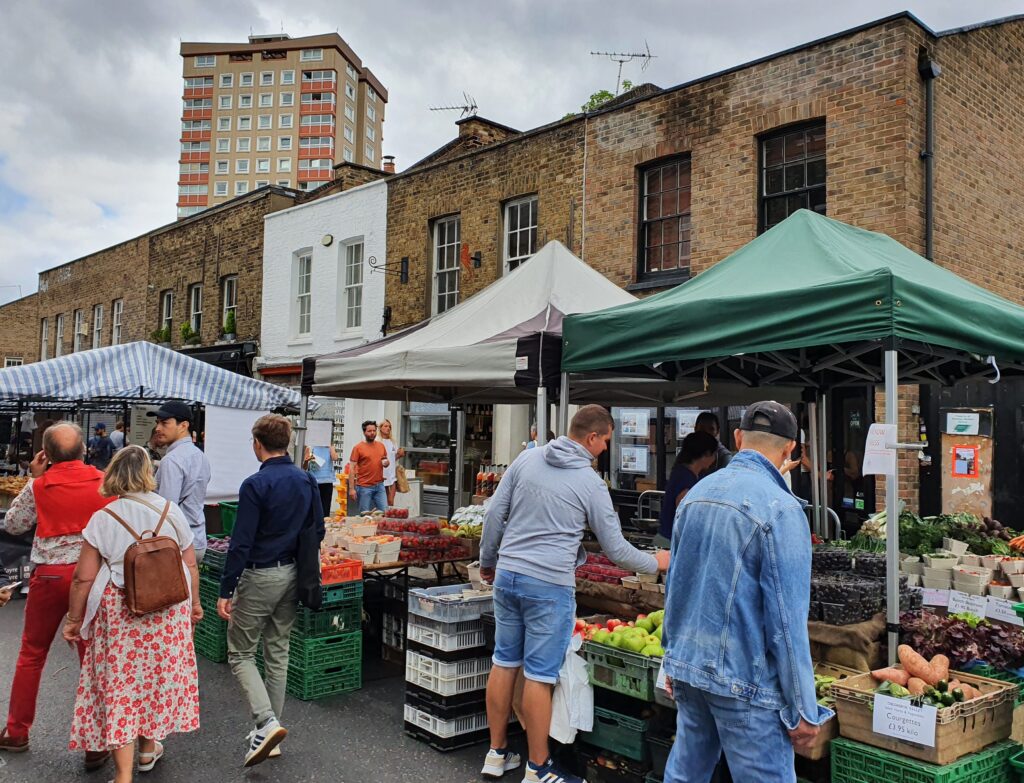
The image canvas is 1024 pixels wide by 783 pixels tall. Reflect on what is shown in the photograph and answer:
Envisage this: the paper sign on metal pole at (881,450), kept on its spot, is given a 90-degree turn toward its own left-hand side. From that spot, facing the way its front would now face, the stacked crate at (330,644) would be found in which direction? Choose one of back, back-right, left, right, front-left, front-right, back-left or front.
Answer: back

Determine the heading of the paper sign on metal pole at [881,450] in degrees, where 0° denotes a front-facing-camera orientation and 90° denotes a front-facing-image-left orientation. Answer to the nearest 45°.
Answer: approximately 0°

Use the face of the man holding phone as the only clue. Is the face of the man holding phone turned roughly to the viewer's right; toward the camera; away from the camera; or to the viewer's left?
away from the camera

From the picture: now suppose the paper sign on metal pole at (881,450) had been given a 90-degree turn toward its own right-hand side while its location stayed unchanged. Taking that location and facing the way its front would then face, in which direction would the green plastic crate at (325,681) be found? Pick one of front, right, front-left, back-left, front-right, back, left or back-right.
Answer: front

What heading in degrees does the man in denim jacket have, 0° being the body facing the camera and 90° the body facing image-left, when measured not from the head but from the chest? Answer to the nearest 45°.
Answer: approximately 225°

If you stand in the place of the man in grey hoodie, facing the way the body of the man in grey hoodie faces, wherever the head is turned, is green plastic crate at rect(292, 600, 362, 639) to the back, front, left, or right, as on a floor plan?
left

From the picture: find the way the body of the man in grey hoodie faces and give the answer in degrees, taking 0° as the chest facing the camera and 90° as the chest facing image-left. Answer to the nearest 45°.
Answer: approximately 225°

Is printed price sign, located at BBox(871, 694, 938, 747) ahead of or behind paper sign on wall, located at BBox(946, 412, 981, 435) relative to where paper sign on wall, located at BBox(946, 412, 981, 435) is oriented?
ahead

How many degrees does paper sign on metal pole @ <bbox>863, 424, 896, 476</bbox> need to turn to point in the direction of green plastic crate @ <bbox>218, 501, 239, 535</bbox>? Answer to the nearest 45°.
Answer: approximately 135° to its right

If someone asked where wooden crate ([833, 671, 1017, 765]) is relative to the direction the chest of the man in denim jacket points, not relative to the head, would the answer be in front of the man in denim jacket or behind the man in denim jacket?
in front

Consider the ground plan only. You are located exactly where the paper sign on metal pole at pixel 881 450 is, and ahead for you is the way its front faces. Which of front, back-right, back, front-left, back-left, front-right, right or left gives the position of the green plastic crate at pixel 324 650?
right

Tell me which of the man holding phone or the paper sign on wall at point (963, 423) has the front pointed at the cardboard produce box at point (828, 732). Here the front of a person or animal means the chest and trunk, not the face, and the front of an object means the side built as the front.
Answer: the paper sign on wall
